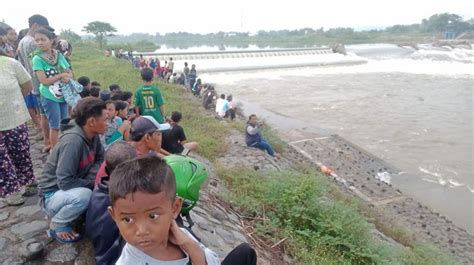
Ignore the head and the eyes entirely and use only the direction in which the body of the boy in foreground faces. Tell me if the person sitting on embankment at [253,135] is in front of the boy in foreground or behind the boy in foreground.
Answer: behind

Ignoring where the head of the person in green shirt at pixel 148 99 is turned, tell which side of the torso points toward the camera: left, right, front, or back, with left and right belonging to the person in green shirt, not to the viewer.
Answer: back

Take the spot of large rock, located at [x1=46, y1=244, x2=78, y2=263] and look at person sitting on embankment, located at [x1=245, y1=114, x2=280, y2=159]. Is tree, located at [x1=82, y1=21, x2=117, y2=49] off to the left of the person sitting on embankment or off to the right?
left

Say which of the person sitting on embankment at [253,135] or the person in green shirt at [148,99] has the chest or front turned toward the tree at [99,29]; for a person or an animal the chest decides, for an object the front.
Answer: the person in green shirt

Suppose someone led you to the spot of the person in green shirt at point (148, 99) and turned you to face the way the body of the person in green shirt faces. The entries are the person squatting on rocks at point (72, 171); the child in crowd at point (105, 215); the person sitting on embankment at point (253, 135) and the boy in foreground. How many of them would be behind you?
3

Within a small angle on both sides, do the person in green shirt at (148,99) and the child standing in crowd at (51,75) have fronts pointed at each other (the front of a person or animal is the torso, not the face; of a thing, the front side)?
no

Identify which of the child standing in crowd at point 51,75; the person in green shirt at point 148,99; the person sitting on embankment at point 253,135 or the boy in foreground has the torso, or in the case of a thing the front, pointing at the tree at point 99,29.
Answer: the person in green shirt

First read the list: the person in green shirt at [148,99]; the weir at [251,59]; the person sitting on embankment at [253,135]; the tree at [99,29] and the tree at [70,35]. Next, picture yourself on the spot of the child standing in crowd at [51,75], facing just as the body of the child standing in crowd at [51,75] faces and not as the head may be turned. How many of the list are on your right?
0

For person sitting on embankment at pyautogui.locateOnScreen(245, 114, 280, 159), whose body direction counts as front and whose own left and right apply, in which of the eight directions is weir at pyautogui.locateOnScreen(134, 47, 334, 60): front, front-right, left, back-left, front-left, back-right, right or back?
back-left

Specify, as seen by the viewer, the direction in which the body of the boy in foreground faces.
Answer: toward the camera

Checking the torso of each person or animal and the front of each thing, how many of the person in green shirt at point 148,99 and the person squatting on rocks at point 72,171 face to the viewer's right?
1

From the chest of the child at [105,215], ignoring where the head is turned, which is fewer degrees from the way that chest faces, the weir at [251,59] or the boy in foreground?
the weir

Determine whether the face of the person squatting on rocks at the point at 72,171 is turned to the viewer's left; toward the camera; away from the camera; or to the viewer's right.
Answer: to the viewer's right

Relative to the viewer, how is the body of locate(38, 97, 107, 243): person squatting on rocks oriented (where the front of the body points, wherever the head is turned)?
to the viewer's right

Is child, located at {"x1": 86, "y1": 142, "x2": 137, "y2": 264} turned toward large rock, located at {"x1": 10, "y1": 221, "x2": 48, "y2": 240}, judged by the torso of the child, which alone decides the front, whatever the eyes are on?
no
